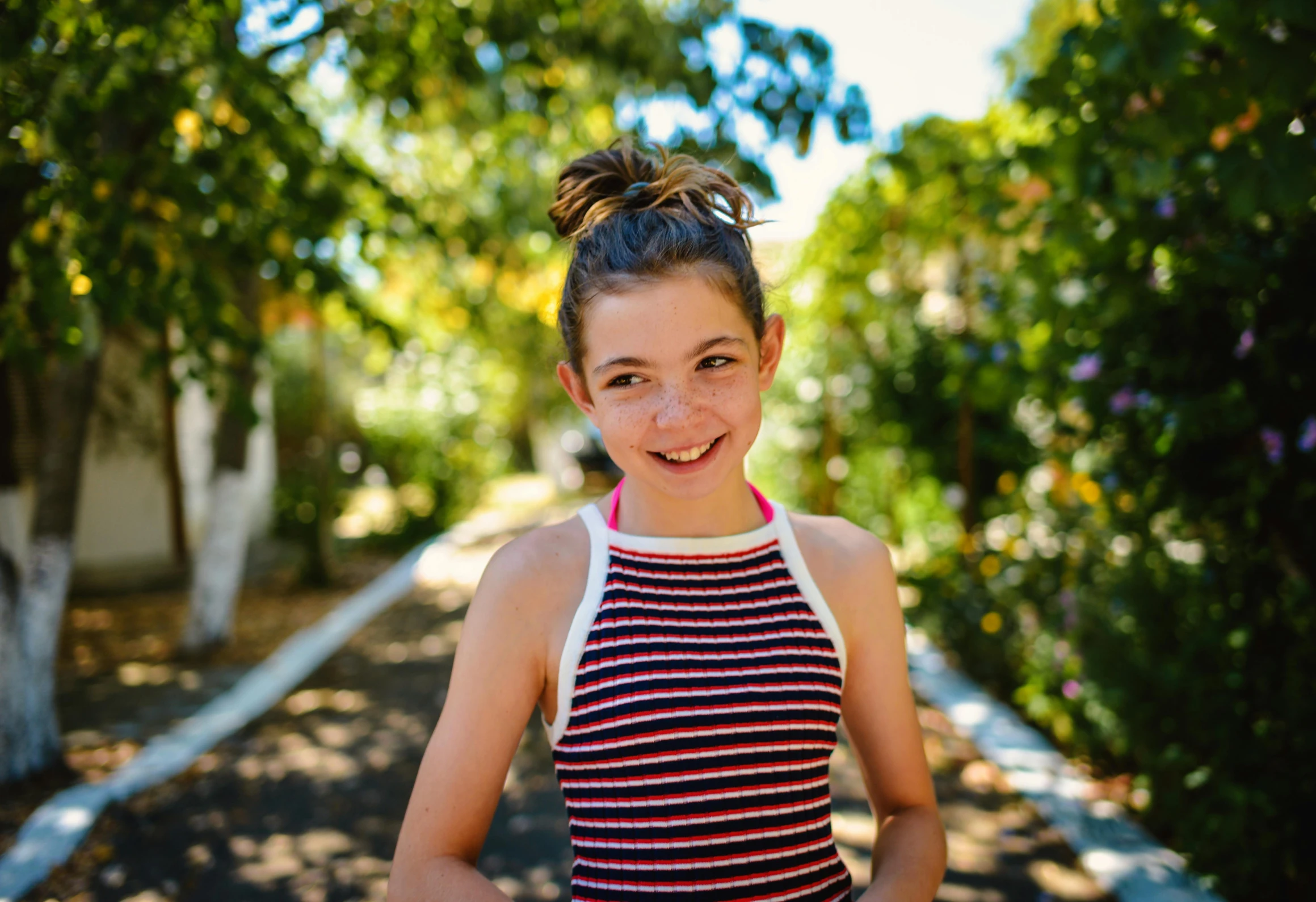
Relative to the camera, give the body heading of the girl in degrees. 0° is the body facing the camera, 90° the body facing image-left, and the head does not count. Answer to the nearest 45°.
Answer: approximately 0°

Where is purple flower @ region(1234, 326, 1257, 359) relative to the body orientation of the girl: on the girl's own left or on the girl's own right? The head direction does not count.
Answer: on the girl's own left

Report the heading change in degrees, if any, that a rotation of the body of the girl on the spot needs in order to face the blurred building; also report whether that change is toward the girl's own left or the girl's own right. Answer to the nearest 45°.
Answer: approximately 135° to the girl's own right

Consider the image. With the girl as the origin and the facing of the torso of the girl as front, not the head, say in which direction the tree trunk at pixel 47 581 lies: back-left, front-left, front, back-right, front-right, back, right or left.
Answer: back-right

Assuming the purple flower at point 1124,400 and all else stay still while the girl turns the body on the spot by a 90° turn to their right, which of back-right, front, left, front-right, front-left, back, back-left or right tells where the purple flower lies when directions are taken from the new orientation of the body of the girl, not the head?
back-right

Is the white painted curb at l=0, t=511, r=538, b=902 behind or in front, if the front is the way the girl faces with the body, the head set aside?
behind

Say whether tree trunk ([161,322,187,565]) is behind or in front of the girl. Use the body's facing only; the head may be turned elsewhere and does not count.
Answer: behind

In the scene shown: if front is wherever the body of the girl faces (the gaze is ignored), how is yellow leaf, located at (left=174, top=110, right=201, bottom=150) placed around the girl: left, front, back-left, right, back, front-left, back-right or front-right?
back-right
